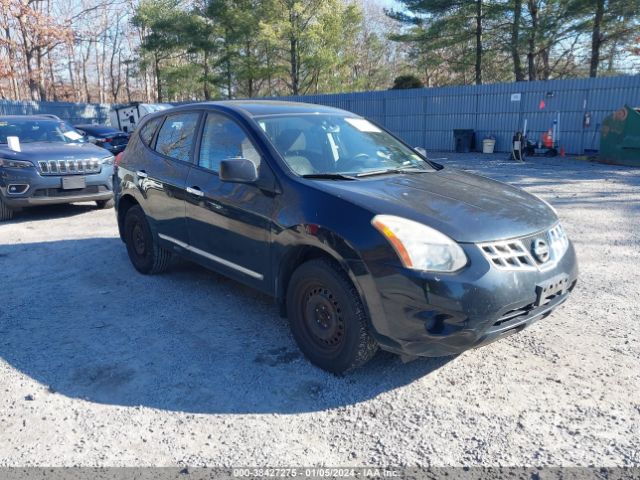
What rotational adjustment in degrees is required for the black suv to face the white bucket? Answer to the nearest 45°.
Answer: approximately 135° to its left

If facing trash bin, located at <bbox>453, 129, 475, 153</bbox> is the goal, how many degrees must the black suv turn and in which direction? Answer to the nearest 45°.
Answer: approximately 135° to its left

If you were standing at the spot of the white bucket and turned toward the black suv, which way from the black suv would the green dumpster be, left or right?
left

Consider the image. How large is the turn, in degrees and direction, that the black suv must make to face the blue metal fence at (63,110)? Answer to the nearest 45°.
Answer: approximately 180°

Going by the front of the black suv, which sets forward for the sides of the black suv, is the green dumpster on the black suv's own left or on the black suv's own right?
on the black suv's own left

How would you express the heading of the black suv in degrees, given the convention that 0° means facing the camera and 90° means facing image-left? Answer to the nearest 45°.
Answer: approximately 315°
